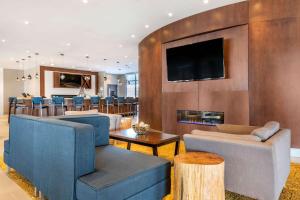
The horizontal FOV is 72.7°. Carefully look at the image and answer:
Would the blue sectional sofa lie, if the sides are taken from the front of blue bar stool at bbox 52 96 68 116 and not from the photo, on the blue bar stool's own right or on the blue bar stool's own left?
on the blue bar stool's own right

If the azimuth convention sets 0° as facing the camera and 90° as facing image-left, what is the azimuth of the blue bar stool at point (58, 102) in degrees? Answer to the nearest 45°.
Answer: approximately 225°

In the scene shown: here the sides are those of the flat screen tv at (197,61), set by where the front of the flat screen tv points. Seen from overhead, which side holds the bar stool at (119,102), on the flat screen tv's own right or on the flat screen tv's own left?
on the flat screen tv's own right

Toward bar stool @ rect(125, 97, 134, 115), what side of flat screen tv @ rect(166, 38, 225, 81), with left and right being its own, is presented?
right

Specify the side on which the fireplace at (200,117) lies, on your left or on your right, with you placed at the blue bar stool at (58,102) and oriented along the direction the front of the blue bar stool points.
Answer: on your right

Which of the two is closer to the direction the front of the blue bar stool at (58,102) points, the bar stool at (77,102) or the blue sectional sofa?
the bar stool

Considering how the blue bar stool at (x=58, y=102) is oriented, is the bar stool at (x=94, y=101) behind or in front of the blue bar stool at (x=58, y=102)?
in front

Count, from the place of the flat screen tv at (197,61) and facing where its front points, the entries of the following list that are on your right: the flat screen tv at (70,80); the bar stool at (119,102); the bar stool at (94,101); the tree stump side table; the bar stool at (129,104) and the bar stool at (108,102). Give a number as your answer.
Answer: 5

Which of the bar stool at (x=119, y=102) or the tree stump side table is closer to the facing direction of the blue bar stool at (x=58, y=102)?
the bar stool

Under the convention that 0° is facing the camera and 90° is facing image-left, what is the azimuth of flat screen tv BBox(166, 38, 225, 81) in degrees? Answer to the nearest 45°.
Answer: approximately 45°

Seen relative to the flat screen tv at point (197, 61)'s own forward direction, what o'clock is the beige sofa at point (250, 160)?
The beige sofa is roughly at 10 o'clock from the flat screen tv.

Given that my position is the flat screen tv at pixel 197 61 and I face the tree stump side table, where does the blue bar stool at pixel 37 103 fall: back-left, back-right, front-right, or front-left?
back-right

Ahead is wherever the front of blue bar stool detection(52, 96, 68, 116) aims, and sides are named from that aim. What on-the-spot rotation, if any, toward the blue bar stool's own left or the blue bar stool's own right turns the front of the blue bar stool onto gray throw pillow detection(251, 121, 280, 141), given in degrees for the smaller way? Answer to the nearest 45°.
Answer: approximately 135° to the blue bar stool's own right

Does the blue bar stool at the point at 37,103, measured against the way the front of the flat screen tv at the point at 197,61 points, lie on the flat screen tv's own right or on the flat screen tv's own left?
on the flat screen tv's own right
